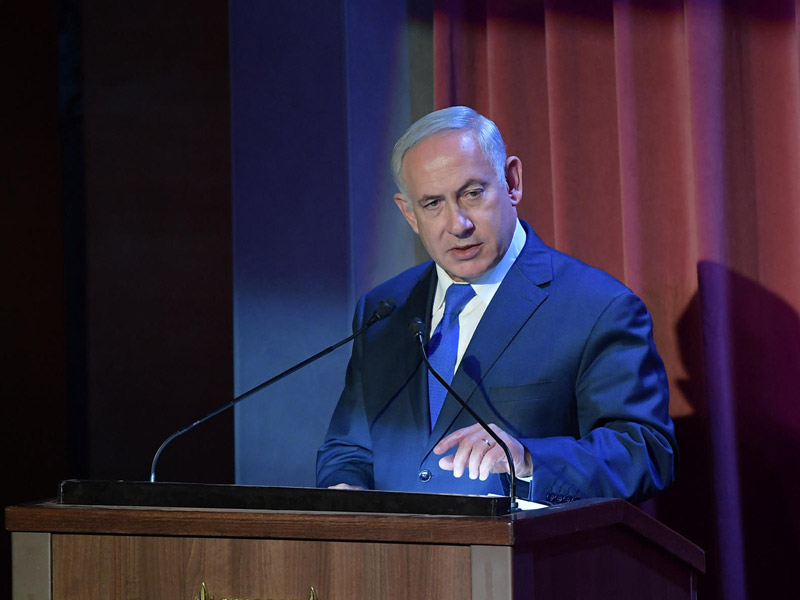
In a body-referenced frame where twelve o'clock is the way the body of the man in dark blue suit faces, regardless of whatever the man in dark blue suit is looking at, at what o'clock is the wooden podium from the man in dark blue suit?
The wooden podium is roughly at 11 o'clock from the man in dark blue suit.

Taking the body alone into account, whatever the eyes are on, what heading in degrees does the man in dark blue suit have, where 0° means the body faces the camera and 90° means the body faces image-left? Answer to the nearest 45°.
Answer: approximately 45°
